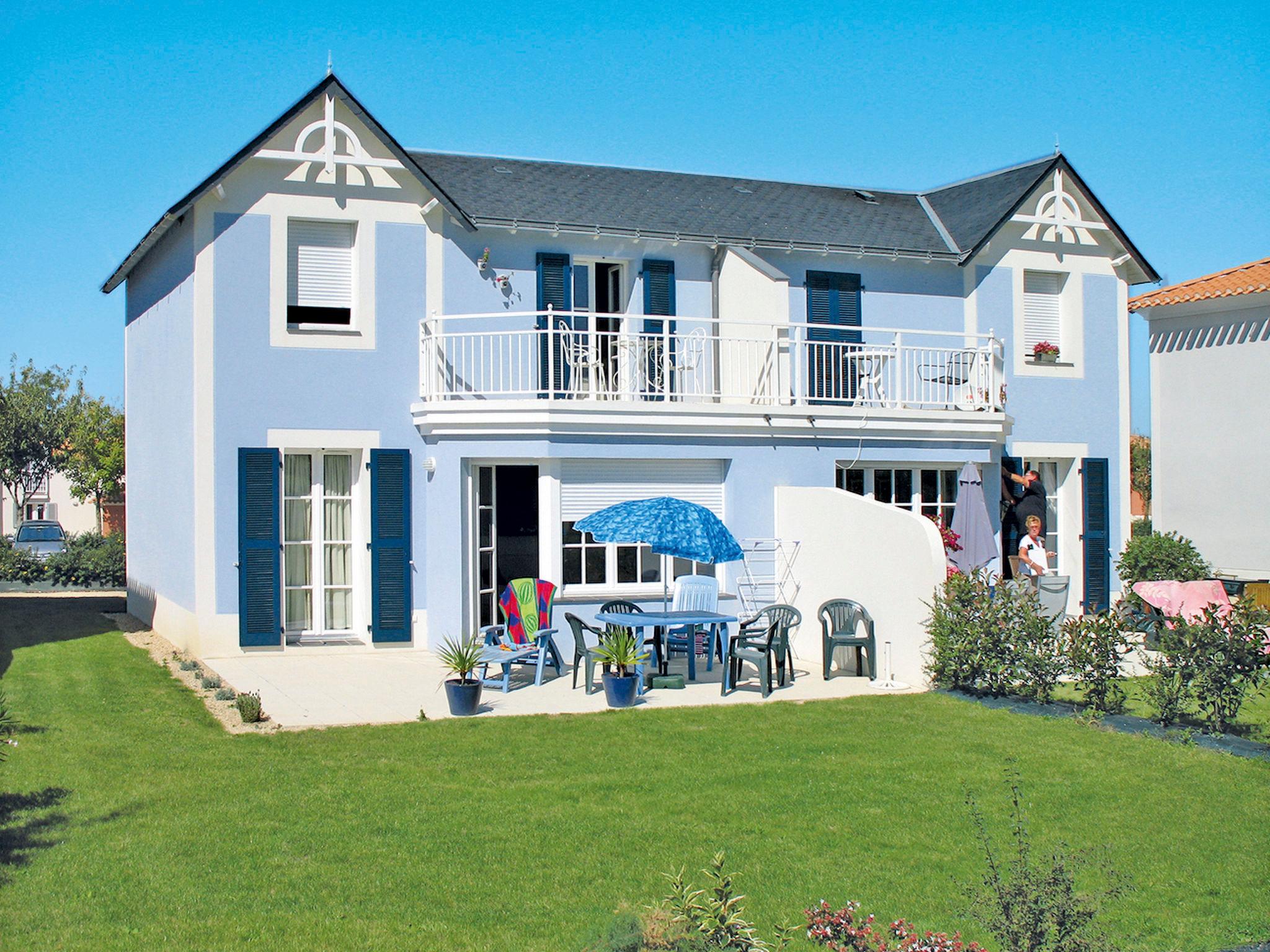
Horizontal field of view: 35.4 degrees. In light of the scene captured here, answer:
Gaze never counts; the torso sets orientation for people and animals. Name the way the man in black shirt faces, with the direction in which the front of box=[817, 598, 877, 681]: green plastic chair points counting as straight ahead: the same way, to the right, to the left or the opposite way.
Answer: to the right

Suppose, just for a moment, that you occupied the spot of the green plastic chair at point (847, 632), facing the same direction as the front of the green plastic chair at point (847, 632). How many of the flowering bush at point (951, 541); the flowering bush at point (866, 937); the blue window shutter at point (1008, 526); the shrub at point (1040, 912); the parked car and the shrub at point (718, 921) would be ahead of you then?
3

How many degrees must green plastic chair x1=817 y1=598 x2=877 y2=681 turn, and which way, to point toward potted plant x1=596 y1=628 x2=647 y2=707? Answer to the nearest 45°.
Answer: approximately 45° to its right

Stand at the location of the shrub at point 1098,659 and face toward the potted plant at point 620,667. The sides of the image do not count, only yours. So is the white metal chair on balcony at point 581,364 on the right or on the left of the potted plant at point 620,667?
right

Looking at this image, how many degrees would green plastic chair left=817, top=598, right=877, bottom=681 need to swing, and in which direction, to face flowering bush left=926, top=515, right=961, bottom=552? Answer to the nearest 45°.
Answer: approximately 135° to its left

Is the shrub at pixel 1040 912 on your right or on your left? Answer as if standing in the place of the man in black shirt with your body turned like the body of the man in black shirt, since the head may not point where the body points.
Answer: on your left

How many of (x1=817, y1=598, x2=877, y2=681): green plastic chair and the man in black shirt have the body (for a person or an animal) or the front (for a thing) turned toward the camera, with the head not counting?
1

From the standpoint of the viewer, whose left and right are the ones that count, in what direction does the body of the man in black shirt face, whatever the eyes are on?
facing to the left of the viewer

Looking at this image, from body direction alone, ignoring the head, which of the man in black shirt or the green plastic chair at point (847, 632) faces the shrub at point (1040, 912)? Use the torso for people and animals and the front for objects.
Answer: the green plastic chair

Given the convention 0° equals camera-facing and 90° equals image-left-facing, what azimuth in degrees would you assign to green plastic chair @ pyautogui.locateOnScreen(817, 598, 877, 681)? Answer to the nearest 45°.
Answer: approximately 0°
